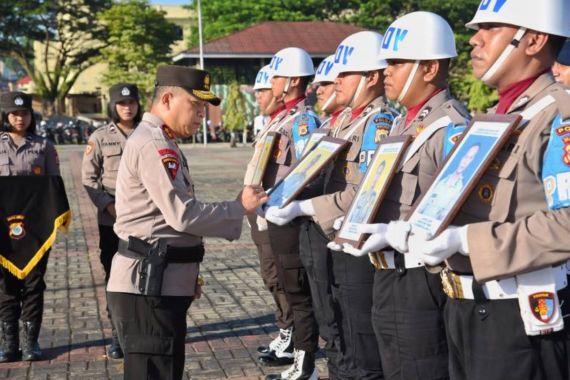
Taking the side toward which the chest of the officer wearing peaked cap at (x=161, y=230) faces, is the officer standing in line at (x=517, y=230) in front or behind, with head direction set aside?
in front

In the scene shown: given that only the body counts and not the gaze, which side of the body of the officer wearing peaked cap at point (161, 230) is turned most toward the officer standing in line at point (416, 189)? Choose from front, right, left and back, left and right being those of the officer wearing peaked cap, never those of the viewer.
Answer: front

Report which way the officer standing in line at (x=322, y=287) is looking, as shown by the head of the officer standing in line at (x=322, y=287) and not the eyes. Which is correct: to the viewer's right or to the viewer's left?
to the viewer's left

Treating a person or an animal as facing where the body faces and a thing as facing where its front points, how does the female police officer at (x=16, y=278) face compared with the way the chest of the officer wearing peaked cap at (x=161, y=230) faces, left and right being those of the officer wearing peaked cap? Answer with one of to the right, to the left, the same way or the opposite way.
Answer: to the right

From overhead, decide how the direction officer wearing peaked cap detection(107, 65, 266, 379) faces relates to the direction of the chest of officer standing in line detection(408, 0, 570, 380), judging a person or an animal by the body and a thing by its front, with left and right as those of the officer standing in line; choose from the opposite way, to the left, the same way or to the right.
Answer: the opposite way

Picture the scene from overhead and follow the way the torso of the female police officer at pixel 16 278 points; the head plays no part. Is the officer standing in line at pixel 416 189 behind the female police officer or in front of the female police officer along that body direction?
in front

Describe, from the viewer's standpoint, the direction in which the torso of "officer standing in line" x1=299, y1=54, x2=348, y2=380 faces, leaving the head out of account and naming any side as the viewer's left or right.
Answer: facing the viewer and to the left of the viewer

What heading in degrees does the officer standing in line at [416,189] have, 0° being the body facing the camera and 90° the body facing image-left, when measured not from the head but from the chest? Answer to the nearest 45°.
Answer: approximately 45°

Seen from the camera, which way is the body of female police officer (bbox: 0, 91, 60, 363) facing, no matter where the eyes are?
toward the camera

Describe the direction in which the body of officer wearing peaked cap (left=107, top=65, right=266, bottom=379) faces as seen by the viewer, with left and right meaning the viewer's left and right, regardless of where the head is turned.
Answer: facing to the right of the viewer

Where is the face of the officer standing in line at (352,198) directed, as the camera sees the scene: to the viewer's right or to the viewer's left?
to the viewer's left

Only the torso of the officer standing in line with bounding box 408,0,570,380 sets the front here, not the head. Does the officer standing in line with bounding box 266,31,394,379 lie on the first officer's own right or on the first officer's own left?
on the first officer's own right
